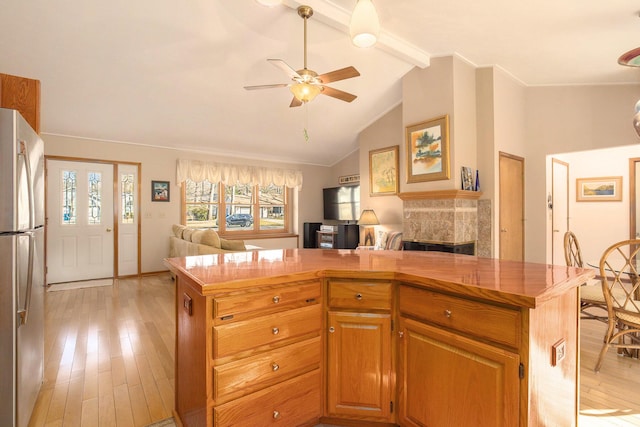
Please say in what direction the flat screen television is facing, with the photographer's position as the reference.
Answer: facing the viewer and to the left of the viewer

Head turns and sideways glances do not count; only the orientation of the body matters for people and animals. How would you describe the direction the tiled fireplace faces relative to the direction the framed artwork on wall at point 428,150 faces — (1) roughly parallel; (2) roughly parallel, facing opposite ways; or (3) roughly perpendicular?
roughly parallel

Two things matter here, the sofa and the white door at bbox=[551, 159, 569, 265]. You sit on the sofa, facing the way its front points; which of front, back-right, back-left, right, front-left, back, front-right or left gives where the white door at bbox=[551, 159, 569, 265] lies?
front-right

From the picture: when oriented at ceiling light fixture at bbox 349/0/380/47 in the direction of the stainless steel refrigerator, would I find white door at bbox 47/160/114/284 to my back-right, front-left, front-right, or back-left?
front-right

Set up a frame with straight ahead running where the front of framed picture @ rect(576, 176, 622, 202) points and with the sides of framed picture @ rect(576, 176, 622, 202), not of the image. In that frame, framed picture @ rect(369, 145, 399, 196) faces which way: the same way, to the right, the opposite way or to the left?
the same way

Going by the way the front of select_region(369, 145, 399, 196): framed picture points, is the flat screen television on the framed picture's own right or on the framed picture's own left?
on the framed picture's own right

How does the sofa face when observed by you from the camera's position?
facing away from the viewer and to the right of the viewer

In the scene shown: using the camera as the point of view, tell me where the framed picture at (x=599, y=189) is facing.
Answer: facing the viewer

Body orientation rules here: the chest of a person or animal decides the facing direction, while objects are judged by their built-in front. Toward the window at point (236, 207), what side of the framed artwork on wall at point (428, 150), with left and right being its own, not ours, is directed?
right

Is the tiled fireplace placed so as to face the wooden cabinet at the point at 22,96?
yes

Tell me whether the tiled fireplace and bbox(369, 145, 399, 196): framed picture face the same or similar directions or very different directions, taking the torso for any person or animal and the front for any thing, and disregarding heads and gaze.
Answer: same or similar directions

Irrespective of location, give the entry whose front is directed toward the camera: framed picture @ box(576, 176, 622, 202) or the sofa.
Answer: the framed picture

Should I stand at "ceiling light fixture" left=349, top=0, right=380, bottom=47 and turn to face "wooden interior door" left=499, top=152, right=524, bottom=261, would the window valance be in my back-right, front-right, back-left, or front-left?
front-left

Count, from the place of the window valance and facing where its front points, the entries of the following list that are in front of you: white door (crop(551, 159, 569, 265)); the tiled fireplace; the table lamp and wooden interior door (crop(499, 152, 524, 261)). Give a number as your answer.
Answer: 4

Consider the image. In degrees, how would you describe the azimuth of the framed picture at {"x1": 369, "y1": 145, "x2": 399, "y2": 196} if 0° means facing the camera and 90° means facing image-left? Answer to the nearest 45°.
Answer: approximately 45°

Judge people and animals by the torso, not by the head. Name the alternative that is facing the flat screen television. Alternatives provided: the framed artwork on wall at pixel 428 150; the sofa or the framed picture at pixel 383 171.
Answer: the sofa

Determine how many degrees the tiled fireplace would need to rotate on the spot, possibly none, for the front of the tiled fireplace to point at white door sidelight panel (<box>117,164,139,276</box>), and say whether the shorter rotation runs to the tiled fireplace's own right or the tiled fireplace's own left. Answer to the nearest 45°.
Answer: approximately 45° to the tiled fireplace's own right
